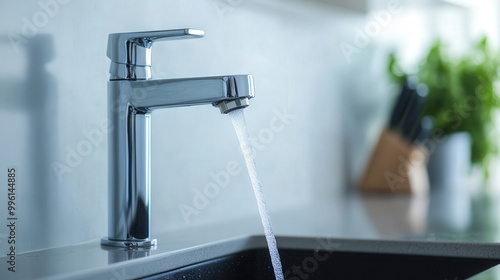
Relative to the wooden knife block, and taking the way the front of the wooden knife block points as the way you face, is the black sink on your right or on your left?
on your right

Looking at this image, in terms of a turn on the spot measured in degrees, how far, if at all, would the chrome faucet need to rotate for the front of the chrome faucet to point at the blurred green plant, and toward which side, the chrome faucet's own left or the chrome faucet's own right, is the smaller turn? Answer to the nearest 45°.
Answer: approximately 45° to the chrome faucet's own left

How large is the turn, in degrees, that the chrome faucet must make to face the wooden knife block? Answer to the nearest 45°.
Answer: approximately 45° to its left

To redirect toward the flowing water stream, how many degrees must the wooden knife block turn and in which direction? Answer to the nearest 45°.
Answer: approximately 90° to its right

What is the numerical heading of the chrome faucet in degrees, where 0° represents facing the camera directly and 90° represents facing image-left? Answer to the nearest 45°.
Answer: approximately 270°

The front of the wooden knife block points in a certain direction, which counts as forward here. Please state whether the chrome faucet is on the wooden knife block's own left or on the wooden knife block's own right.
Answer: on the wooden knife block's own right
